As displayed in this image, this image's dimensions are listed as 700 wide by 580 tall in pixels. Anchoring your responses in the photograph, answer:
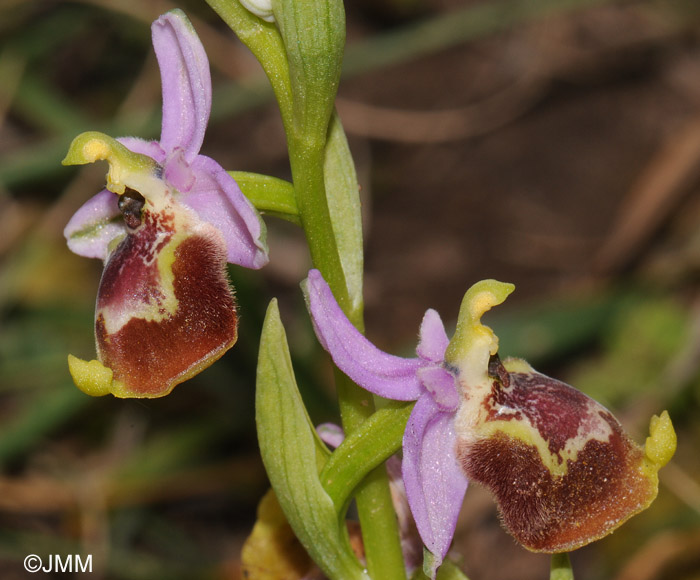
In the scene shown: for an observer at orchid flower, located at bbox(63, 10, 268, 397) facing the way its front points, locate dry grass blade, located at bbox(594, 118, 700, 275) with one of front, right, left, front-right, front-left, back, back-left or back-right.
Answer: back

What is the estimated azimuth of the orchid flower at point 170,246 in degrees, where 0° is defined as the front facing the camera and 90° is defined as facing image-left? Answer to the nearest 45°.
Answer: approximately 45°
